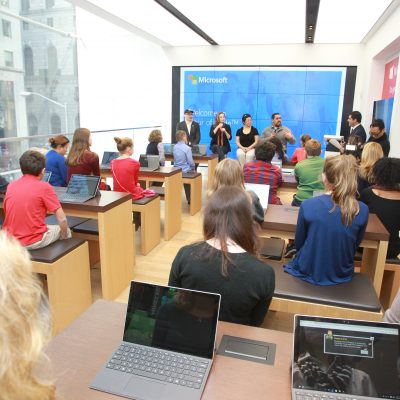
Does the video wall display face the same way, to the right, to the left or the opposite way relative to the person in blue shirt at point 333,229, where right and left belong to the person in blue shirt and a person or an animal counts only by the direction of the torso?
the opposite way

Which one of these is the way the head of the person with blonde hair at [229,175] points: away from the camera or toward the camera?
away from the camera

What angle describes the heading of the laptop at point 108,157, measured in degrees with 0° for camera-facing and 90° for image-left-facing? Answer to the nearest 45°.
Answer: approximately 45°

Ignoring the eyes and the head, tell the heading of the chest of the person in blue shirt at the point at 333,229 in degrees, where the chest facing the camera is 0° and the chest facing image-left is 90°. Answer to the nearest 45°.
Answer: approximately 180°

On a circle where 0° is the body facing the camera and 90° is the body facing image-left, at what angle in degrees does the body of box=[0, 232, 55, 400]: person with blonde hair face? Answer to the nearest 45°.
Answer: approximately 180°

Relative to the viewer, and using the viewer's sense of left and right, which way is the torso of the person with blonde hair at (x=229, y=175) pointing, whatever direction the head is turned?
facing away from the viewer

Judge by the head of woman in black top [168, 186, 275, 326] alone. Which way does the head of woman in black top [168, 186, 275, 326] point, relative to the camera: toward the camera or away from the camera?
away from the camera

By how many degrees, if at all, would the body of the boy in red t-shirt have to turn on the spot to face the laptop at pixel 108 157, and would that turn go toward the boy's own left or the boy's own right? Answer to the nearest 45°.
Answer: approximately 45° to the boy's own left

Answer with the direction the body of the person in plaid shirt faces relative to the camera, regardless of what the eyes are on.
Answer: away from the camera

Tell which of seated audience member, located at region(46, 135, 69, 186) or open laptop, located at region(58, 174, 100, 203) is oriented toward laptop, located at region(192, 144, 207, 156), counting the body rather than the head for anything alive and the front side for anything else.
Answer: the seated audience member
